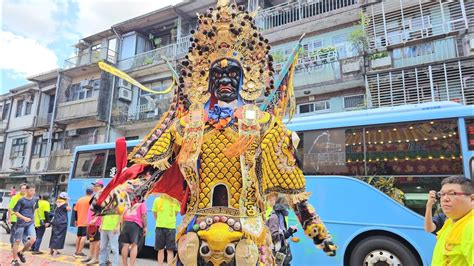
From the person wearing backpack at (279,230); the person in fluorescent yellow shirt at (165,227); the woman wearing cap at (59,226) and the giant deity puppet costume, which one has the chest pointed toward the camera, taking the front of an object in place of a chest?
the giant deity puppet costume

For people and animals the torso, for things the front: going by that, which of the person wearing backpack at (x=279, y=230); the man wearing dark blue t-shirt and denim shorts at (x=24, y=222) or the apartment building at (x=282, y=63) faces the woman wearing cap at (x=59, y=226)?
the apartment building

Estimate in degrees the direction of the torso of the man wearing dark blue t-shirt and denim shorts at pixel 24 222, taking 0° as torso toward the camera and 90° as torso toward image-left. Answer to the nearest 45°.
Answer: approximately 315°

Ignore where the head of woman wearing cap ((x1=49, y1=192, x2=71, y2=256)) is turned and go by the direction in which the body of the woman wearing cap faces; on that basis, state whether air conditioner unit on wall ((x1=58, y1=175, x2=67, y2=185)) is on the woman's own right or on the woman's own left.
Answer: on the woman's own left

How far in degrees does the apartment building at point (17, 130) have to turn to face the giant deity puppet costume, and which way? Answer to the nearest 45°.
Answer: approximately 45° to its left

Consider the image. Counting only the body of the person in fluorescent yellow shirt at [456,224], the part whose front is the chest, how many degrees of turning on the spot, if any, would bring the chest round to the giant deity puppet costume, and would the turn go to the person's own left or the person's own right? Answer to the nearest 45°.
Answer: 0° — they already face it

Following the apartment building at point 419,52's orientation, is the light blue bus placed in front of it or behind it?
in front

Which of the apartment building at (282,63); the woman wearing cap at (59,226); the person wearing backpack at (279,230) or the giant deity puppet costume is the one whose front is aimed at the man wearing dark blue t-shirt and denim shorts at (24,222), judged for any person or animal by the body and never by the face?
the apartment building

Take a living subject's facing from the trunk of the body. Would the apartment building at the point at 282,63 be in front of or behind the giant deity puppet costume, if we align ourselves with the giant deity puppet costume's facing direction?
behind

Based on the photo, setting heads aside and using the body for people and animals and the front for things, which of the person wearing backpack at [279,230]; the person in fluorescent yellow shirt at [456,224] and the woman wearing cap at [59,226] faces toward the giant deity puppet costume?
the person in fluorescent yellow shirt
